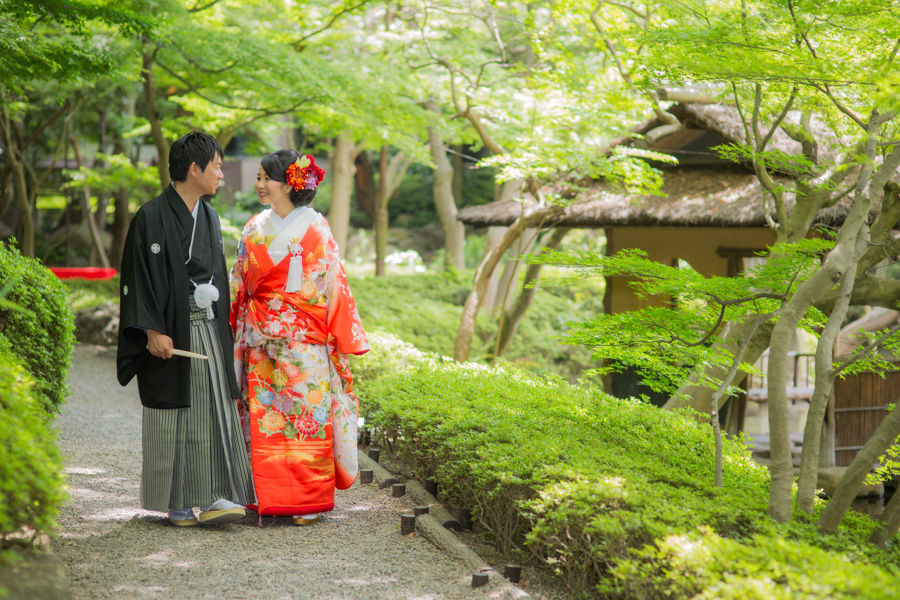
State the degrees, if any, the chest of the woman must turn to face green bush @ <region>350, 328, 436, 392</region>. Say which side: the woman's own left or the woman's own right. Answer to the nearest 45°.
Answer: approximately 180°

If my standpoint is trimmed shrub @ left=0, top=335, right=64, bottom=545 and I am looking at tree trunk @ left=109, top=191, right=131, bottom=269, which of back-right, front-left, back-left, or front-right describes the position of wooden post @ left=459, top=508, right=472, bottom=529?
front-right

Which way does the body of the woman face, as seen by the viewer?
toward the camera

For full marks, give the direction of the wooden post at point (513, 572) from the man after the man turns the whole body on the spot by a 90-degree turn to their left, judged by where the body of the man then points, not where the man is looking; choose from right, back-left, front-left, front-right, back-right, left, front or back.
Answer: right

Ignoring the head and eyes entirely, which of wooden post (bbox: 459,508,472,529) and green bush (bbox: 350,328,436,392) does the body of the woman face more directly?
the wooden post

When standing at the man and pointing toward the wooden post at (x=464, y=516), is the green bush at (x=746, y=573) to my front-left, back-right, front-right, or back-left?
front-right

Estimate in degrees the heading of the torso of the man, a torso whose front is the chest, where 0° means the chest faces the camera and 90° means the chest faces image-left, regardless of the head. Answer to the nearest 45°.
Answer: approximately 315°

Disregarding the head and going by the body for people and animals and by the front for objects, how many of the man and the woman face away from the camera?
0

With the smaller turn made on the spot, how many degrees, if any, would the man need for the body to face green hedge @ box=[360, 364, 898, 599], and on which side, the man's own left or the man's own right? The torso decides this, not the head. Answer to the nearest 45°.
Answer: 0° — they already face it

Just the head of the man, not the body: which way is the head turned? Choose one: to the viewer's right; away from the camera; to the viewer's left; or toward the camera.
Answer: to the viewer's right

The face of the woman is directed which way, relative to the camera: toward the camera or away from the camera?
toward the camera

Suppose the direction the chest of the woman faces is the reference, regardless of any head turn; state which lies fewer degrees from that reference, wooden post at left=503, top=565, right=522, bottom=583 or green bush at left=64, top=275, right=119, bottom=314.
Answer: the wooden post

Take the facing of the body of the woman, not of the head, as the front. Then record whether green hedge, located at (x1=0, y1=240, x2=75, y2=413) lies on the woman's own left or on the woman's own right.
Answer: on the woman's own right

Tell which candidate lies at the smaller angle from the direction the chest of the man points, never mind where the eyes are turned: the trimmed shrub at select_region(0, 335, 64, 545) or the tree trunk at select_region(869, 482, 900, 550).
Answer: the tree trunk
